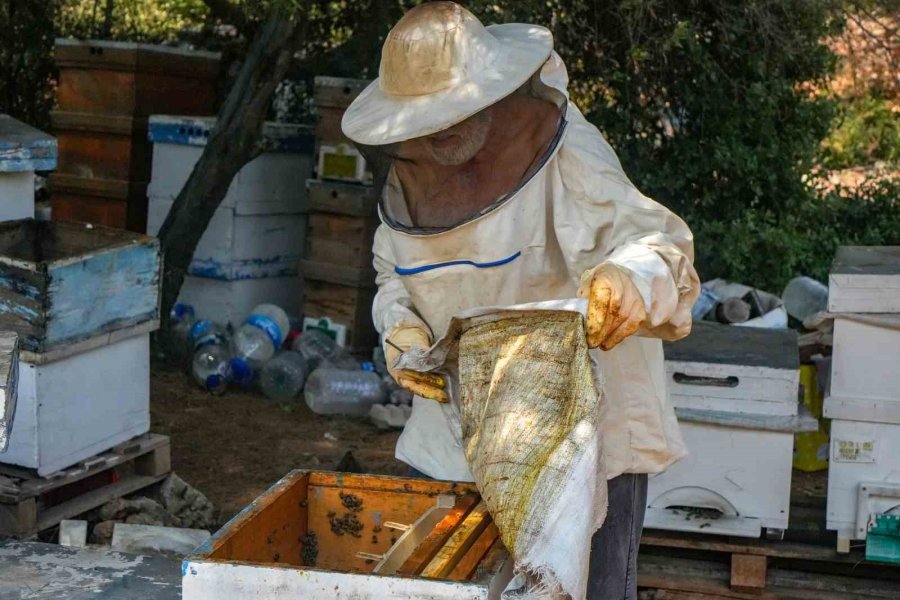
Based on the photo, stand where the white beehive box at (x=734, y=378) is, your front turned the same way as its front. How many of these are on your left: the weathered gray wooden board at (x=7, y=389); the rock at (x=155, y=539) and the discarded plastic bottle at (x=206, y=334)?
0

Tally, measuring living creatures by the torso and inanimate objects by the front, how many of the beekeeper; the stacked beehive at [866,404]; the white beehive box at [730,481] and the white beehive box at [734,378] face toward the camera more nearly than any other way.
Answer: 4

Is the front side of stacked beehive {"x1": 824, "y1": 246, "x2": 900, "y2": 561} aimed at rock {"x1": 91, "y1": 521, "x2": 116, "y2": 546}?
no

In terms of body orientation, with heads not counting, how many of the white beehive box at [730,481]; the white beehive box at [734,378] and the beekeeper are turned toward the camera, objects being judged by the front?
3

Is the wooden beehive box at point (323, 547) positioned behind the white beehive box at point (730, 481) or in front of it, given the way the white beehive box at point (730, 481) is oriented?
in front

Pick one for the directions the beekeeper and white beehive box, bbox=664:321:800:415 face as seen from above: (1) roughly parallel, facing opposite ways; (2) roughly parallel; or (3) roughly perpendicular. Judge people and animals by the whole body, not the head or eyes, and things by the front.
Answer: roughly parallel

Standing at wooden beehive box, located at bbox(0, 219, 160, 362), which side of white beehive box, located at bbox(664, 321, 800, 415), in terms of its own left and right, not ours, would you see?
right

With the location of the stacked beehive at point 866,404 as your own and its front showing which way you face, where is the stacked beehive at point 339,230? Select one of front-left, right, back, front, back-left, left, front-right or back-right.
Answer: back-right

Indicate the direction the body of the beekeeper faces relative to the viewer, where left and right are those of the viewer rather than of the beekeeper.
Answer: facing the viewer

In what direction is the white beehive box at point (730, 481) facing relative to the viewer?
toward the camera

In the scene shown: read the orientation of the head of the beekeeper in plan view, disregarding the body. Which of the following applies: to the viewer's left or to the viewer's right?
to the viewer's left

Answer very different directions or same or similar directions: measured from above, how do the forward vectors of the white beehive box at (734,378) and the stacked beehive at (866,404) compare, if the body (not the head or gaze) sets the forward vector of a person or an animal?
same or similar directions

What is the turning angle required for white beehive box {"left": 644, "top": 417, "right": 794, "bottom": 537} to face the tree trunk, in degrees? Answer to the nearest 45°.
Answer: approximately 135° to its right

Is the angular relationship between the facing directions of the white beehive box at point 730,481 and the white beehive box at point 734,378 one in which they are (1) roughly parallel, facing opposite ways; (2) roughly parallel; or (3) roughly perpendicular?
roughly parallel
